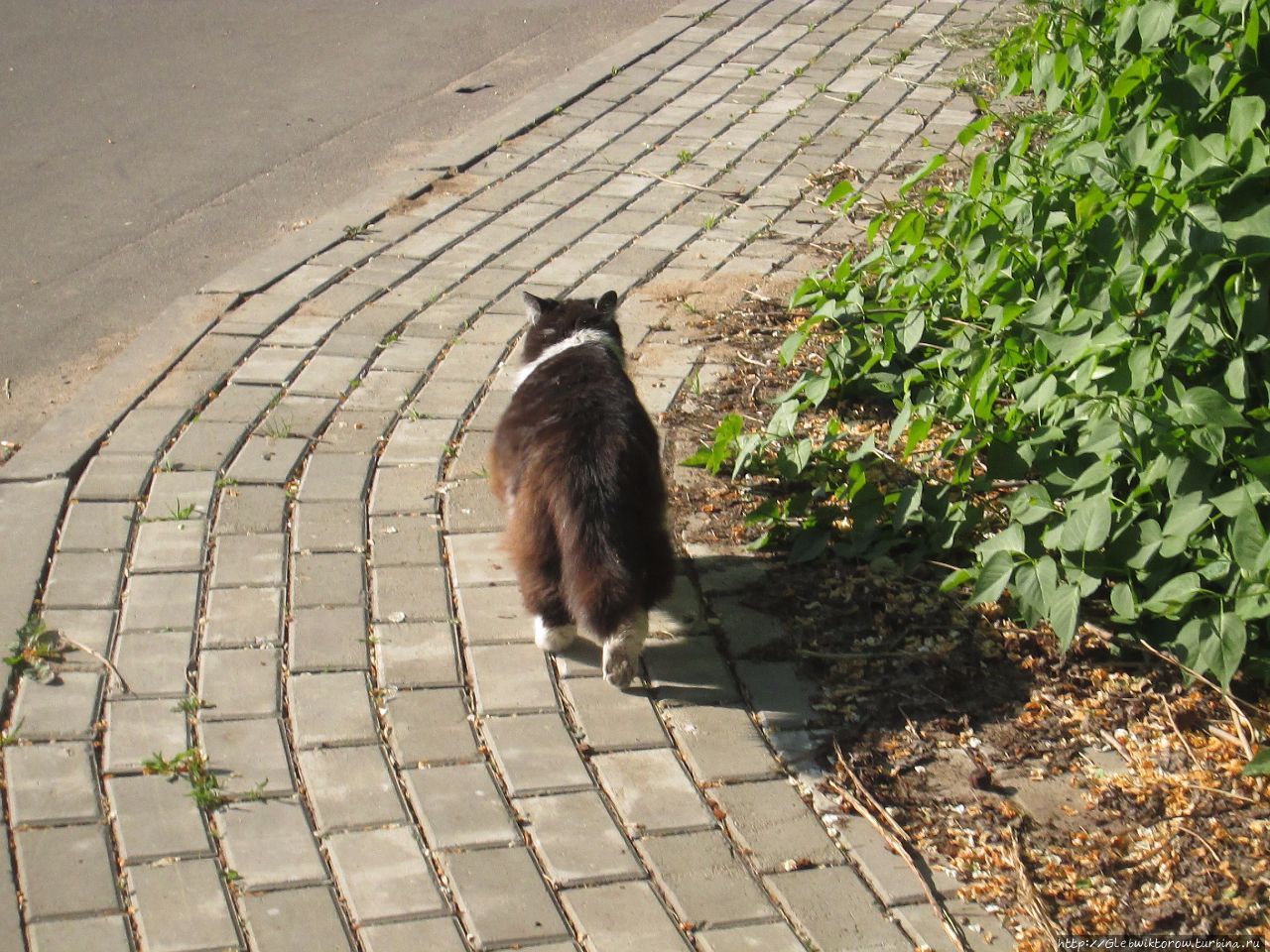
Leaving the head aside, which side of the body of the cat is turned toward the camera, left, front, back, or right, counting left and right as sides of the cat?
back

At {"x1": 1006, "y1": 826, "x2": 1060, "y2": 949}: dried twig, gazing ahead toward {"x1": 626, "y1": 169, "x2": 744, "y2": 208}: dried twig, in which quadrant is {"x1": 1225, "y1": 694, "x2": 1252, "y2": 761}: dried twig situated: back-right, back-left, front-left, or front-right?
front-right

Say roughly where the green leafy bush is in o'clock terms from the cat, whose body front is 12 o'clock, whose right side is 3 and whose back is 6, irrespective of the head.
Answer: The green leafy bush is roughly at 3 o'clock from the cat.

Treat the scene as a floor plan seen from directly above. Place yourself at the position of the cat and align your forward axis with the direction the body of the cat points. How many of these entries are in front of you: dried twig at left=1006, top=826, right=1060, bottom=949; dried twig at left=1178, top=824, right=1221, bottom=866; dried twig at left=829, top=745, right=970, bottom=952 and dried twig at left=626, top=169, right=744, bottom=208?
1

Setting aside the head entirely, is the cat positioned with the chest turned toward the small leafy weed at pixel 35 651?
no

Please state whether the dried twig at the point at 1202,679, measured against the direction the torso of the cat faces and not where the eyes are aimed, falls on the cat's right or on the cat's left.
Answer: on the cat's right

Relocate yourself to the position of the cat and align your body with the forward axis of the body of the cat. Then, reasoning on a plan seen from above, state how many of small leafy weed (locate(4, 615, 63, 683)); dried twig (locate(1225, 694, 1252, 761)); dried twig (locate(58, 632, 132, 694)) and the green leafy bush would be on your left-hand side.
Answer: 2

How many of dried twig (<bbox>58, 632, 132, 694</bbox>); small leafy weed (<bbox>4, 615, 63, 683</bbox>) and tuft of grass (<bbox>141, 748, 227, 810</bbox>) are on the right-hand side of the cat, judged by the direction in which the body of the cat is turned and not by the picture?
0

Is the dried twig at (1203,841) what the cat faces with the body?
no

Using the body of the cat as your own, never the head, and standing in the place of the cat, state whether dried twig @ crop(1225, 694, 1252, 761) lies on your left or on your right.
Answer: on your right

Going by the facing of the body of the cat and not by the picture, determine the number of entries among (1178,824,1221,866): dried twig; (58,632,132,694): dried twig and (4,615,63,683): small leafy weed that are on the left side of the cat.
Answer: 2

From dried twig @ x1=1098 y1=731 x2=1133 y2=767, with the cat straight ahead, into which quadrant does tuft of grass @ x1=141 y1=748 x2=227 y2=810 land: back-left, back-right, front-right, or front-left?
front-left

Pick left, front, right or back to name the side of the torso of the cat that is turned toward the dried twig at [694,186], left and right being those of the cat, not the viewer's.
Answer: front

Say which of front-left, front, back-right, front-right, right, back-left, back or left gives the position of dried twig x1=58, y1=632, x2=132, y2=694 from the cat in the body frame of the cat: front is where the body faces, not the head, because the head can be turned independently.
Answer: left
